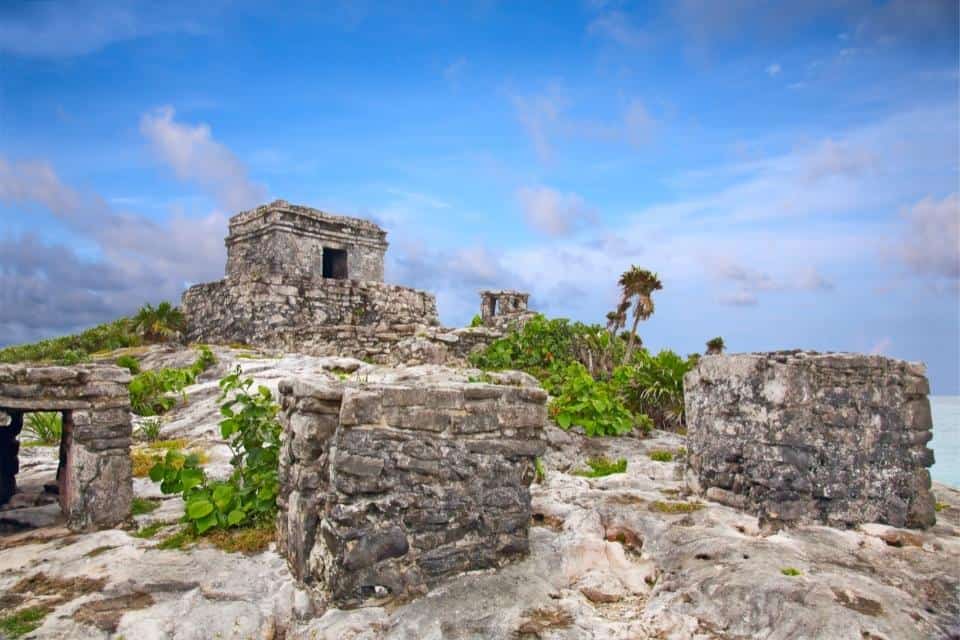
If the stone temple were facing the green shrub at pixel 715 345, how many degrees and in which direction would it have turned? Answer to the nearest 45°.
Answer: approximately 45° to its left

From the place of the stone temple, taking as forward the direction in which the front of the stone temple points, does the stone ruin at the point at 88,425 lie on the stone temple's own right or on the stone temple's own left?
on the stone temple's own right

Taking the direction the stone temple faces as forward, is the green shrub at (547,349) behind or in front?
in front

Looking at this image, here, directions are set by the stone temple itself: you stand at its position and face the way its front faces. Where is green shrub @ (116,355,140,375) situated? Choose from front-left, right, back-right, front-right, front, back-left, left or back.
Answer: right

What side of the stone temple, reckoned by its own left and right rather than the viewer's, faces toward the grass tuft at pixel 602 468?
front

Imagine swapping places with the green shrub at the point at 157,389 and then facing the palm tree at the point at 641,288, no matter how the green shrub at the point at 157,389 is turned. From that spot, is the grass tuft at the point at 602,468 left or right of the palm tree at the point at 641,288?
right

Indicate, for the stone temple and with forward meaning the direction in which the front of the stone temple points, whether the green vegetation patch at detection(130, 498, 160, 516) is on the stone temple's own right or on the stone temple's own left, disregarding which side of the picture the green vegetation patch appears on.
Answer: on the stone temple's own right

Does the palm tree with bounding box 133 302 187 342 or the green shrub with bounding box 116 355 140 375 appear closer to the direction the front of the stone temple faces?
the green shrub

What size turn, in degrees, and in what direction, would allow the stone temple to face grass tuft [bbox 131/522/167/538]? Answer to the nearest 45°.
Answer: approximately 45° to its right

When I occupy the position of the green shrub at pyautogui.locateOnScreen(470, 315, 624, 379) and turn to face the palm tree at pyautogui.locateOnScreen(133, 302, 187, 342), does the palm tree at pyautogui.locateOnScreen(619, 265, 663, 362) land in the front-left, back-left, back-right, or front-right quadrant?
back-right

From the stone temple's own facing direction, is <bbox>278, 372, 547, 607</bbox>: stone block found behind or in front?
in front

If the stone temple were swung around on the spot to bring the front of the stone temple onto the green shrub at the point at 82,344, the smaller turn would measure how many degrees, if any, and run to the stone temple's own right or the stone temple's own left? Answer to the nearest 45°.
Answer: approximately 135° to the stone temple's own right

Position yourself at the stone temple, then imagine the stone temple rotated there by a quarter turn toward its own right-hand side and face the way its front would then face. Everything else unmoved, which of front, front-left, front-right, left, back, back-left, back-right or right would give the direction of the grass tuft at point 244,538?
front-left

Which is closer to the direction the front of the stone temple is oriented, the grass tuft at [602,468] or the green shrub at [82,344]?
the grass tuft

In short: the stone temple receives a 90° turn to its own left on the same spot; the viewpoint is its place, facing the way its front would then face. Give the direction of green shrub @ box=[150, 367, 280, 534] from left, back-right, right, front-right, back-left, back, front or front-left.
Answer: back-right

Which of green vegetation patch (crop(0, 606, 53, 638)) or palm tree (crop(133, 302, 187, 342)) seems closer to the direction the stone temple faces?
the green vegetation patch

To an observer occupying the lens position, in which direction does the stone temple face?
facing the viewer and to the right of the viewer

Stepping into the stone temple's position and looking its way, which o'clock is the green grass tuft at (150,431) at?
The green grass tuft is roughly at 2 o'clock from the stone temple.

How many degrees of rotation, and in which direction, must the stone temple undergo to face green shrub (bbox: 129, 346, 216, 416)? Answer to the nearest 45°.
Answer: approximately 45° to its right

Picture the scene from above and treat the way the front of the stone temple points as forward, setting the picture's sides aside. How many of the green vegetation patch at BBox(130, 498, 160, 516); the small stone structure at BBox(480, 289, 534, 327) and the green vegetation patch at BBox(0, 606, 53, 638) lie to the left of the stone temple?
1
